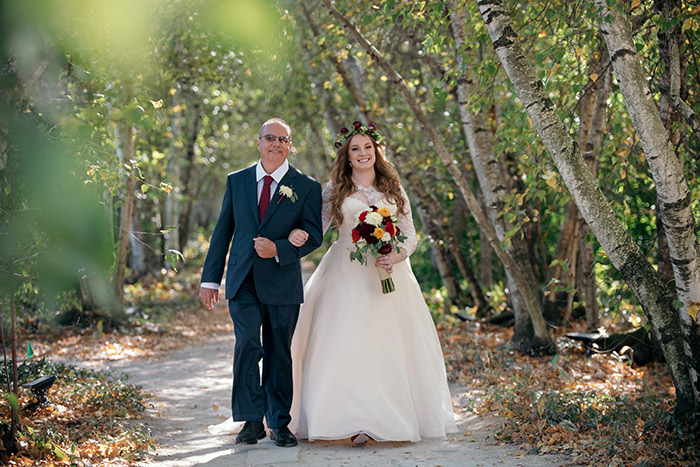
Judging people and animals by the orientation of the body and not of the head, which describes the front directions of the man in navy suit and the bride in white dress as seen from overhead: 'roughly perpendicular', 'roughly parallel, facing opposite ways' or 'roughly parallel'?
roughly parallel

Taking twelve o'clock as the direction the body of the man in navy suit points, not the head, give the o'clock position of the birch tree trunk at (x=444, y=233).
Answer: The birch tree trunk is roughly at 7 o'clock from the man in navy suit.

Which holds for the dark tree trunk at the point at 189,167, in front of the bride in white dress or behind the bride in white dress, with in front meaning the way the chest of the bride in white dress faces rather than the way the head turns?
behind

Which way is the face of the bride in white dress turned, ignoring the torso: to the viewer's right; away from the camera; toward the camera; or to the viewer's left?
toward the camera

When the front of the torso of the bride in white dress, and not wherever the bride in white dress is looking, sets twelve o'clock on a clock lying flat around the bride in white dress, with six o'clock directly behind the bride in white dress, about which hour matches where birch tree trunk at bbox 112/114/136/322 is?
The birch tree trunk is roughly at 5 o'clock from the bride in white dress.

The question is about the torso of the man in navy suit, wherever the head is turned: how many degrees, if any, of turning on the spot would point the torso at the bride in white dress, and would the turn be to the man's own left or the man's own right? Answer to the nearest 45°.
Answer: approximately 90° to the man's own left

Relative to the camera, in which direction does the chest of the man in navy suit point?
toward the camera

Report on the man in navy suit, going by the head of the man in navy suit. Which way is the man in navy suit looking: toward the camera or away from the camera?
toward the camera

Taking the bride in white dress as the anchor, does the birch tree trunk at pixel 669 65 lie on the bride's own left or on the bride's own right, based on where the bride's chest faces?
on the bride's own left

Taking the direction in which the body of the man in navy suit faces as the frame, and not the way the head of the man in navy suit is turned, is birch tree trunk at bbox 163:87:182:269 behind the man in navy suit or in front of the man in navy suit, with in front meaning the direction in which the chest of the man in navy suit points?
behind

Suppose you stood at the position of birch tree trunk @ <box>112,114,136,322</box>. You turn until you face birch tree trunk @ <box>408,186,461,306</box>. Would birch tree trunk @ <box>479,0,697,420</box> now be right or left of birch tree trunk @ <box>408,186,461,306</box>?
right

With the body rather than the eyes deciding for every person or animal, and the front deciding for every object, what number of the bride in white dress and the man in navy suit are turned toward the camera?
2
